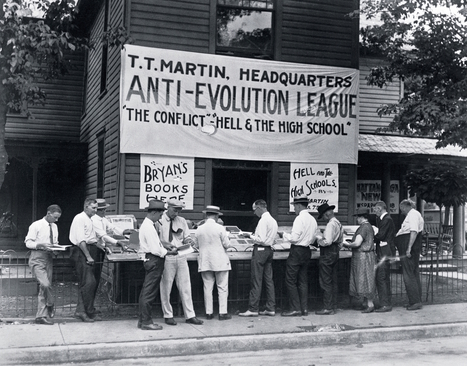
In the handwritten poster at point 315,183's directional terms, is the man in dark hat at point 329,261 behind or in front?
in front

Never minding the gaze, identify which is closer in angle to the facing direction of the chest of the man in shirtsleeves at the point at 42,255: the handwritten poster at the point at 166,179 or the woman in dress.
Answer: the woman in dress

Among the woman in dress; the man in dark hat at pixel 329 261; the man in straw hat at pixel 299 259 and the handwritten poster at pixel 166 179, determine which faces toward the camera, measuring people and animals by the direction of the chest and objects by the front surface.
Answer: the handwritten poster

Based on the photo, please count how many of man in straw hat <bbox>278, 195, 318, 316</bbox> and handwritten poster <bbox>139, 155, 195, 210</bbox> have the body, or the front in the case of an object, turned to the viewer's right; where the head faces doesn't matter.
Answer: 0

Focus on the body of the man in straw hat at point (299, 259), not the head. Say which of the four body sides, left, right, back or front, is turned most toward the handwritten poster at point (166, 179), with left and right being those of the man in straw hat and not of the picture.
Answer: front

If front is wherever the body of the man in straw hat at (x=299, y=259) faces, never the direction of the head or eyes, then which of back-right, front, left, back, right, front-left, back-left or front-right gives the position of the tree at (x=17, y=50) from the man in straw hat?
front-left

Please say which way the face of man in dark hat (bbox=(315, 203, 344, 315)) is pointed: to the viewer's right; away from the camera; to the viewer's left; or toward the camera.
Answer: to the viewer's left

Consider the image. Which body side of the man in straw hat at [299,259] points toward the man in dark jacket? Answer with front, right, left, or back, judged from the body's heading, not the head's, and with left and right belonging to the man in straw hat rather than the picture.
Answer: right

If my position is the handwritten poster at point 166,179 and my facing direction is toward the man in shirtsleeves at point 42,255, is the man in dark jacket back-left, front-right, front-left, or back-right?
back-left

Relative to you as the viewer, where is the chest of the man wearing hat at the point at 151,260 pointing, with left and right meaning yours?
facing to the right of the viewer

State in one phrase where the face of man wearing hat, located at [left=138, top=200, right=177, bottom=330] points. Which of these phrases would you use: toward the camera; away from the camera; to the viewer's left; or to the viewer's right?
to the viewer's right

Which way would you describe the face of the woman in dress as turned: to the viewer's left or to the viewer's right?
to the viewer's left
